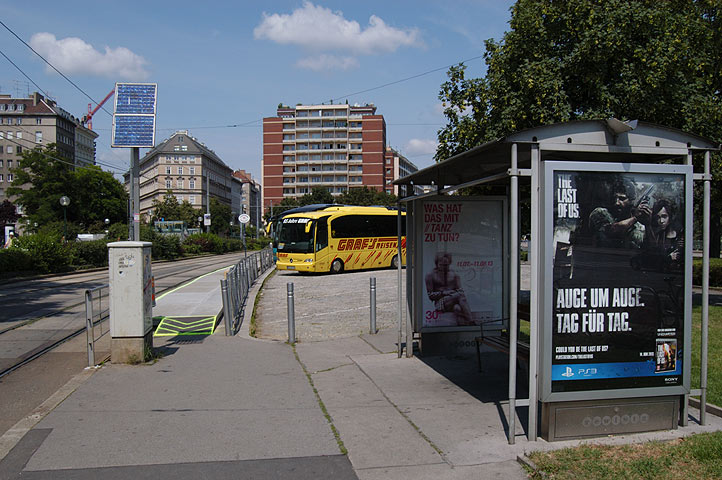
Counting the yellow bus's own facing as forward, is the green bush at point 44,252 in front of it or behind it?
in front

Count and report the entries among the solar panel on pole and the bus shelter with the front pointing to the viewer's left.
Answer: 1

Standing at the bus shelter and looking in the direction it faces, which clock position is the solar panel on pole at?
The solar panel on pole is roughly at 1 o'clock from the bus shelter.

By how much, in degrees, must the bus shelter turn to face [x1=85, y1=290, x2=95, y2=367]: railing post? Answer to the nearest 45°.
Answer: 0° — it already faces it

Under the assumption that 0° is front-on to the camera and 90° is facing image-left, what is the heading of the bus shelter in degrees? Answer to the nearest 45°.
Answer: approximately 90°

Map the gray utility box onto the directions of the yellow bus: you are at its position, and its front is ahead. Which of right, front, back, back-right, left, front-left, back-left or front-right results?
front-left

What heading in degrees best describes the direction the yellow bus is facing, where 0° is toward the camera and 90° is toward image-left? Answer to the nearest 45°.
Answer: approximately 45°

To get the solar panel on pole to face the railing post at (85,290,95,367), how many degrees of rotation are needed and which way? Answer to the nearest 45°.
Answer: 0° — it already faces it

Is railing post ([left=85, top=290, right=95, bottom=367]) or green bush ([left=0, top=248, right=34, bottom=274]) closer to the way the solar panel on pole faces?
the railing post

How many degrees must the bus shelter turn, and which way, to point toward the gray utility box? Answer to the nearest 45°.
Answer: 0° — it already faces it
